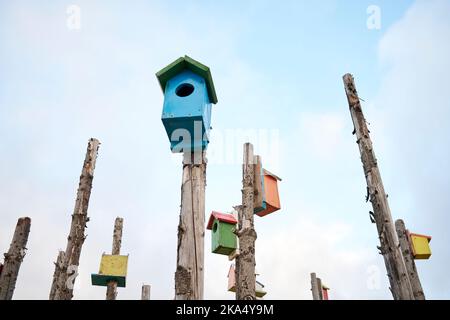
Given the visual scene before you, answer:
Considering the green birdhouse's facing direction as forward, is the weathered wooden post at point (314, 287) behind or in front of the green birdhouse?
behind

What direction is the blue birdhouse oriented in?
toward the camera

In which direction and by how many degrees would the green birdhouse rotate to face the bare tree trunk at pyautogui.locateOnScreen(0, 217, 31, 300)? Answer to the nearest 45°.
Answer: approximately 45° to its right

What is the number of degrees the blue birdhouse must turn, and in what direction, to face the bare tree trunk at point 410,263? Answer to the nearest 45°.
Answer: approximately 135° to its left

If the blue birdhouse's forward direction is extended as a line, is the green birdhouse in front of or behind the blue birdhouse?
behind

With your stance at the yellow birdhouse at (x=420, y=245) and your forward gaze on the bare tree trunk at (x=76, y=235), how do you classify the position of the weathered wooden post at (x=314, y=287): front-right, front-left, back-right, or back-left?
front-right

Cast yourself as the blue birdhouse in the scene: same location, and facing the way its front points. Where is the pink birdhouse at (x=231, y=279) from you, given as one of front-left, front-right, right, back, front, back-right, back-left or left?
back

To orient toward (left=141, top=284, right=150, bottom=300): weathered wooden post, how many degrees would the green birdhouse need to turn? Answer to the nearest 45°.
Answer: approximately 90° to its right

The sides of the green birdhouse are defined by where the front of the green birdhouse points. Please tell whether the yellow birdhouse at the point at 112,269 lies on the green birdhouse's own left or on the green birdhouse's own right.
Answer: on the green birdhouse's own right

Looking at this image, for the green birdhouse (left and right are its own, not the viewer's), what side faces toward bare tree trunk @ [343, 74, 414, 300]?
left

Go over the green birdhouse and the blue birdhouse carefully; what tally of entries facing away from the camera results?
0

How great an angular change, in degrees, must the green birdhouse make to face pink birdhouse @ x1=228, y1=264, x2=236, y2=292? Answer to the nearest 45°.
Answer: approximately 135° to its right

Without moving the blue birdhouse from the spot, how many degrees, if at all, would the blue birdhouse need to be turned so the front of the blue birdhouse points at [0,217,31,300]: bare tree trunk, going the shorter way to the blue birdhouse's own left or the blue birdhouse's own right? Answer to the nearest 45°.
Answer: approximately 135° to the blue birdhouse's own right
